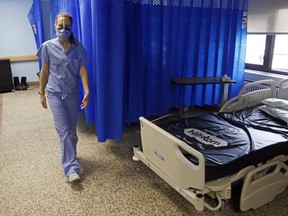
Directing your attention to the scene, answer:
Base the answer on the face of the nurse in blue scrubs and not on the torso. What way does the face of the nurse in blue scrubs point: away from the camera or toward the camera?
toward the camera

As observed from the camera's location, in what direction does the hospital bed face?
facing the viewer and to the left of the viewer

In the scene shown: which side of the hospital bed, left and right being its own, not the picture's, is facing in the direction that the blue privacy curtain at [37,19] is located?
right

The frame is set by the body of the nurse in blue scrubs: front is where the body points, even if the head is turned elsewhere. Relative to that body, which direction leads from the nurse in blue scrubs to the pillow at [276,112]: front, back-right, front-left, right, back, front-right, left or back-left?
left

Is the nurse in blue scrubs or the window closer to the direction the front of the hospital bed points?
the nurse in blue scrubs

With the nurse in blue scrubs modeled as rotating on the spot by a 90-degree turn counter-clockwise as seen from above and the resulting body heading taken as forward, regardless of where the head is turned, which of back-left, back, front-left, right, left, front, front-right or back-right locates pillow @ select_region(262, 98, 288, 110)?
front

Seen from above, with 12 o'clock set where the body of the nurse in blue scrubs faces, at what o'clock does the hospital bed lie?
The hospital bed is roughly at 10 o'clock from the nurse in blue scrubs.

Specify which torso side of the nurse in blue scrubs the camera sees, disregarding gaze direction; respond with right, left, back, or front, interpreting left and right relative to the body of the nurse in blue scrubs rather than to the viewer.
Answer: front

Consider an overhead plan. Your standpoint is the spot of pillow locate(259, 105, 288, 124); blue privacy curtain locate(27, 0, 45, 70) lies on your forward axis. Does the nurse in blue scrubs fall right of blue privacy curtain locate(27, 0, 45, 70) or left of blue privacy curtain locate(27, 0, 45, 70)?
left

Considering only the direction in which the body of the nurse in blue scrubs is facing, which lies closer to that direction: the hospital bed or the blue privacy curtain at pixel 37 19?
the hospital bed

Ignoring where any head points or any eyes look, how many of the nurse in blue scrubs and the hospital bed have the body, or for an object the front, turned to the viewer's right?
0

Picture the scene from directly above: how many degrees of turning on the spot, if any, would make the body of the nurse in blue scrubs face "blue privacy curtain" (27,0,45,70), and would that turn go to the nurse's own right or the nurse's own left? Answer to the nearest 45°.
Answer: approximately 180°

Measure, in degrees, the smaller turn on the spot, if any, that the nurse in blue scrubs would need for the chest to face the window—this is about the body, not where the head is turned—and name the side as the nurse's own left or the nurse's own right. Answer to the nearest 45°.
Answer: approximately 90° to the nurse's own left
